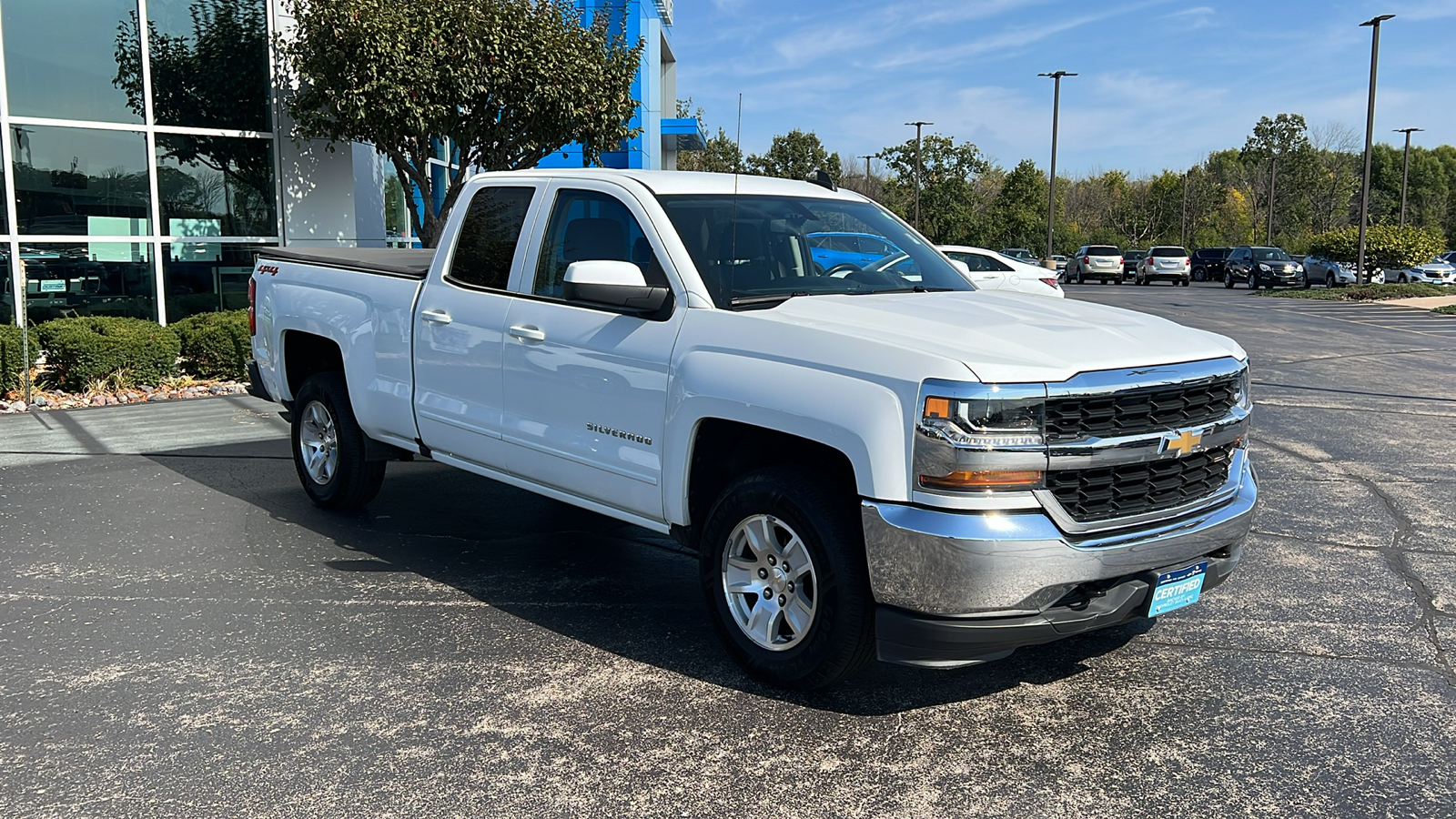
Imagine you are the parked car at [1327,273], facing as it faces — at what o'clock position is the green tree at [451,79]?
The green tree is roughly at 2 o'clock from the parked car.

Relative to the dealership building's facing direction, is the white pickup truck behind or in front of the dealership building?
in front

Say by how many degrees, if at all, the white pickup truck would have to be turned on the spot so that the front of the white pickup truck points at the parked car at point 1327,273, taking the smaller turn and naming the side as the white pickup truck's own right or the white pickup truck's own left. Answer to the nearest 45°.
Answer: approximately 90° to the white pickup truck's own left

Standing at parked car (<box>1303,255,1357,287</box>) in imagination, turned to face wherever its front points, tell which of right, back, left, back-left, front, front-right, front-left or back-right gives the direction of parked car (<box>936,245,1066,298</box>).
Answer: front-right

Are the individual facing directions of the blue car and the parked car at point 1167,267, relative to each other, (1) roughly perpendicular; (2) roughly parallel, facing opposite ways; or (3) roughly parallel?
roughly perpendicular

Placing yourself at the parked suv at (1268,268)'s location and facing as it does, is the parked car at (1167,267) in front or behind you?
behind

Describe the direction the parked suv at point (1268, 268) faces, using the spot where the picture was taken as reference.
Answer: facing the viewer and to the right of the viewer

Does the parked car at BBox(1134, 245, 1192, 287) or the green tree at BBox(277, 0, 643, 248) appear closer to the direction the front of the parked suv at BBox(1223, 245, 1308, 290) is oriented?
the green tree

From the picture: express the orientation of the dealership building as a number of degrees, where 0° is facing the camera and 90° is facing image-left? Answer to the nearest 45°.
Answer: approximately 315°

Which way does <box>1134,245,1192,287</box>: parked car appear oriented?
away from the camera

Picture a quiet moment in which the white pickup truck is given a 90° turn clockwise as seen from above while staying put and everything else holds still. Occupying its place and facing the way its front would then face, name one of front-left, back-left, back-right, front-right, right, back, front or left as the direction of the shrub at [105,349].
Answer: right
